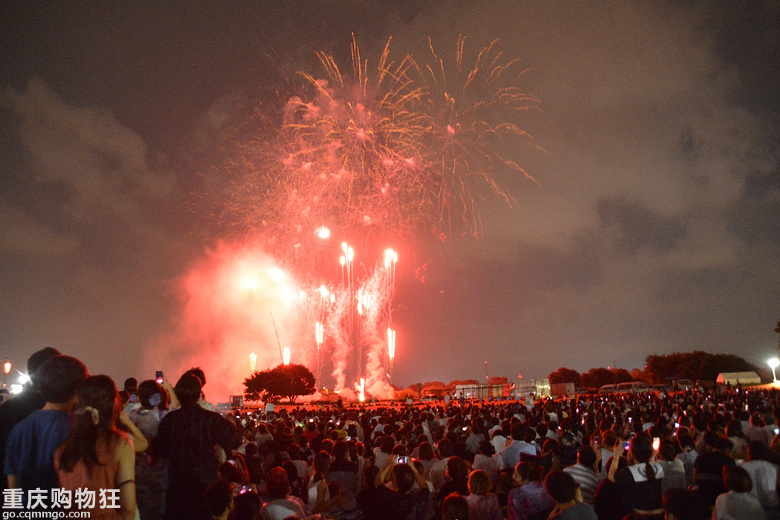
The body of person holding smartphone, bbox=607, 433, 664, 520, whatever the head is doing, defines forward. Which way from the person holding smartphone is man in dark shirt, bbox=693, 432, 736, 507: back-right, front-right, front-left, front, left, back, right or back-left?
right

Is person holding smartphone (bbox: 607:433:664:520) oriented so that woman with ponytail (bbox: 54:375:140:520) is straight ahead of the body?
no

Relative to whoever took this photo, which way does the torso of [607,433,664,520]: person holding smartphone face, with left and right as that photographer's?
facing away from the viewer and to the left of the viewer

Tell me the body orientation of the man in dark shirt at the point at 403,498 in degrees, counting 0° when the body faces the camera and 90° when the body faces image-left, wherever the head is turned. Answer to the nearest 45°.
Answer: approximately 180°

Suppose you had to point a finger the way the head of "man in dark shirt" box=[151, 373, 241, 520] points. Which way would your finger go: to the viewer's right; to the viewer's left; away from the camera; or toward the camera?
away from the camera

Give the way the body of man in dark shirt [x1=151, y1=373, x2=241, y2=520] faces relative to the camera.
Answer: away from the camera

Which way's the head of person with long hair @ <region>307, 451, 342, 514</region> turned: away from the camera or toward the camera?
away from the camera

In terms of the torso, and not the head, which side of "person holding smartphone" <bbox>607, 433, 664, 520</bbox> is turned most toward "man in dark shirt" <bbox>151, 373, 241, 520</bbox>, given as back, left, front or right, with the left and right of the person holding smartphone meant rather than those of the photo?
left

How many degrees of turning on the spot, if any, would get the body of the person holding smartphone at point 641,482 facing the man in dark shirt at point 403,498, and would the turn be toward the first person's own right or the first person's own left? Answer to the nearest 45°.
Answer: approximately 45° to the first person's own left

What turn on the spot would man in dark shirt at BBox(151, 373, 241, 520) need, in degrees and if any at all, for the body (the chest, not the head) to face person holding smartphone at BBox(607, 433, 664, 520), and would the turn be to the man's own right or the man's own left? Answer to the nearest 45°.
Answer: approximately 90° to the man's own right

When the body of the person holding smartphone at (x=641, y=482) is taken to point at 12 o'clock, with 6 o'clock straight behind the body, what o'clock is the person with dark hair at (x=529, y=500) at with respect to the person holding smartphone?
The person with dark hair is roughly at 10 o'clock from the person holding smartphone.

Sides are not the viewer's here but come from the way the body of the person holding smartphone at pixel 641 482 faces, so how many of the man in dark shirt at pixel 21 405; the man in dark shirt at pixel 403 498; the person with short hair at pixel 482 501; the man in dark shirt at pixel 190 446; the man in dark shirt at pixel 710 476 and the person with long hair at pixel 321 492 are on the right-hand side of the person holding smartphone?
1

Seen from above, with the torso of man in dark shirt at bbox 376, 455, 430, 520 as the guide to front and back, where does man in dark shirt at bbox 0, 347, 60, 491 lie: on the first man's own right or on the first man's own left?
on the first man's own left

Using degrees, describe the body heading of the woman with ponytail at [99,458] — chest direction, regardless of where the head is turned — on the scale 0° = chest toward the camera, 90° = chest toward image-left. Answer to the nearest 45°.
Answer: approximately 225°

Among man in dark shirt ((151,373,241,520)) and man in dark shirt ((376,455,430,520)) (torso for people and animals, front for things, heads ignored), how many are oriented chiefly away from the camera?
2

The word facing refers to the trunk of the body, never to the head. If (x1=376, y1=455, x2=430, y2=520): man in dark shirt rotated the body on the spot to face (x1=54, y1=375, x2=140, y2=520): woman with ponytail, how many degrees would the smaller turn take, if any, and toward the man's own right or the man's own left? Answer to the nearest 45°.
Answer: approximately 135° to the man's own left
